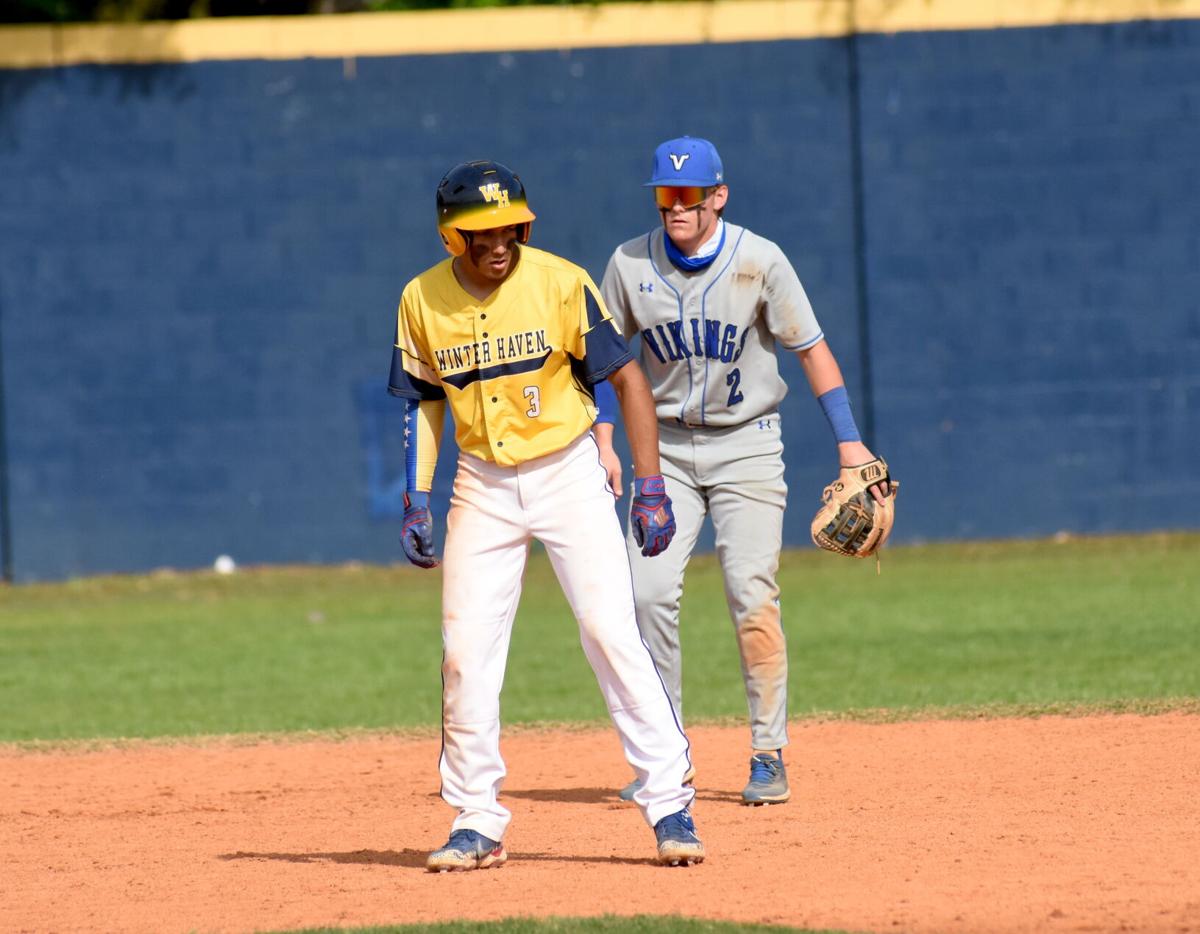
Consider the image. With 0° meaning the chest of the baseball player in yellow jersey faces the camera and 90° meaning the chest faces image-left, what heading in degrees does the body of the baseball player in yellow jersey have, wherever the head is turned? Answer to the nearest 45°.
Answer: approximately 0°

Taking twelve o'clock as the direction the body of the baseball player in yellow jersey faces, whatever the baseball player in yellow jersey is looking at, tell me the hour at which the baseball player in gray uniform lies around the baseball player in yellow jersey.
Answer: The baseball player in gray uniform is roughly at 7 o'clock from the baseball player in yellow jersey.
